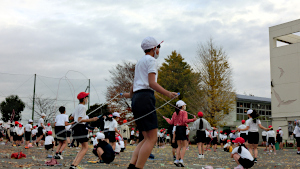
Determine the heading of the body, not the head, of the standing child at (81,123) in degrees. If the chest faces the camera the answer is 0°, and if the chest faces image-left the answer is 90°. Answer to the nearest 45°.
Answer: approximately 270°

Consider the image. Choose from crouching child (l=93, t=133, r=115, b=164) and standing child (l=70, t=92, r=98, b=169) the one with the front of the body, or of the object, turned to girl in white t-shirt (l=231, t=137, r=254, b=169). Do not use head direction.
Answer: the standing child

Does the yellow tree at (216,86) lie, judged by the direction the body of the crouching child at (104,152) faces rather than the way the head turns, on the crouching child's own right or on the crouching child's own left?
on the crouching child's own right

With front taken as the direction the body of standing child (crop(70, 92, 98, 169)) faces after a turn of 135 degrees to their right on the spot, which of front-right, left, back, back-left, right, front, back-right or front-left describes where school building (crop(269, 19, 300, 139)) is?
back

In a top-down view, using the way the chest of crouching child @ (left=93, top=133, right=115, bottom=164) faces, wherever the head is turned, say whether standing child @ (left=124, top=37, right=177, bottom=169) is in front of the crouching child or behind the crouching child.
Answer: behind

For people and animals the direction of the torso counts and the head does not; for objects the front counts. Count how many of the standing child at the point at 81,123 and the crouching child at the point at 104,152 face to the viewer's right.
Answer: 1

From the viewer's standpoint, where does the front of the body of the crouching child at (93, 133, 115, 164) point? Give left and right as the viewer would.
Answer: facing away from the viewer and to the left of the viewer
